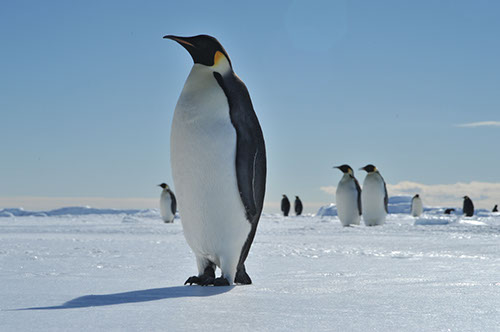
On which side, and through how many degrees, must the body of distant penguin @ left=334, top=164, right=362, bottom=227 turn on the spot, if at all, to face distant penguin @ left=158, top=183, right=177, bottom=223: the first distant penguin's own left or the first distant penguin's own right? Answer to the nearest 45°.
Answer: approximately 90° to the first distant penguin's own right

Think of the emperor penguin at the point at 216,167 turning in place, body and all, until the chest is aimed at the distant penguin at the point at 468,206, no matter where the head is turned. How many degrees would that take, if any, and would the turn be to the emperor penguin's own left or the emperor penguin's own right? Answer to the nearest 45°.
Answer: approximately 180°

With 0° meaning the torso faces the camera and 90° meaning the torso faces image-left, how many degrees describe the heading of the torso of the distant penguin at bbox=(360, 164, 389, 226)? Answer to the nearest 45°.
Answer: approximately 45°

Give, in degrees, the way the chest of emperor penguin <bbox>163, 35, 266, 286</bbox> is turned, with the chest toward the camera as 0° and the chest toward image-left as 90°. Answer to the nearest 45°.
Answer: approximately 45°

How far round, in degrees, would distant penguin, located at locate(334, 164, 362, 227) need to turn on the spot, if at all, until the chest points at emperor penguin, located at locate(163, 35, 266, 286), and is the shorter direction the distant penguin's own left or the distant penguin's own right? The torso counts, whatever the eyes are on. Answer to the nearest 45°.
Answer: approximately 45° to the distant penguin's own left

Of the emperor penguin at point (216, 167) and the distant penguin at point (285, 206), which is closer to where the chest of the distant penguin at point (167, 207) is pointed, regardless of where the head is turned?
the emperor penguin

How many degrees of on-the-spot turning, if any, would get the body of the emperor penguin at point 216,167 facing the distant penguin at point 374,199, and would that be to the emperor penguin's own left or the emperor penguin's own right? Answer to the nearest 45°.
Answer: approximately 135° to the emperor penguin's own right

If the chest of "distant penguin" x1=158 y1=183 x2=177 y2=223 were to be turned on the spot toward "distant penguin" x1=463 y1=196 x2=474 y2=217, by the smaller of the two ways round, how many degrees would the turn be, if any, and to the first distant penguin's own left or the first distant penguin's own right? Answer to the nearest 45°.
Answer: approximately 135° to the first distant penguin's own left
